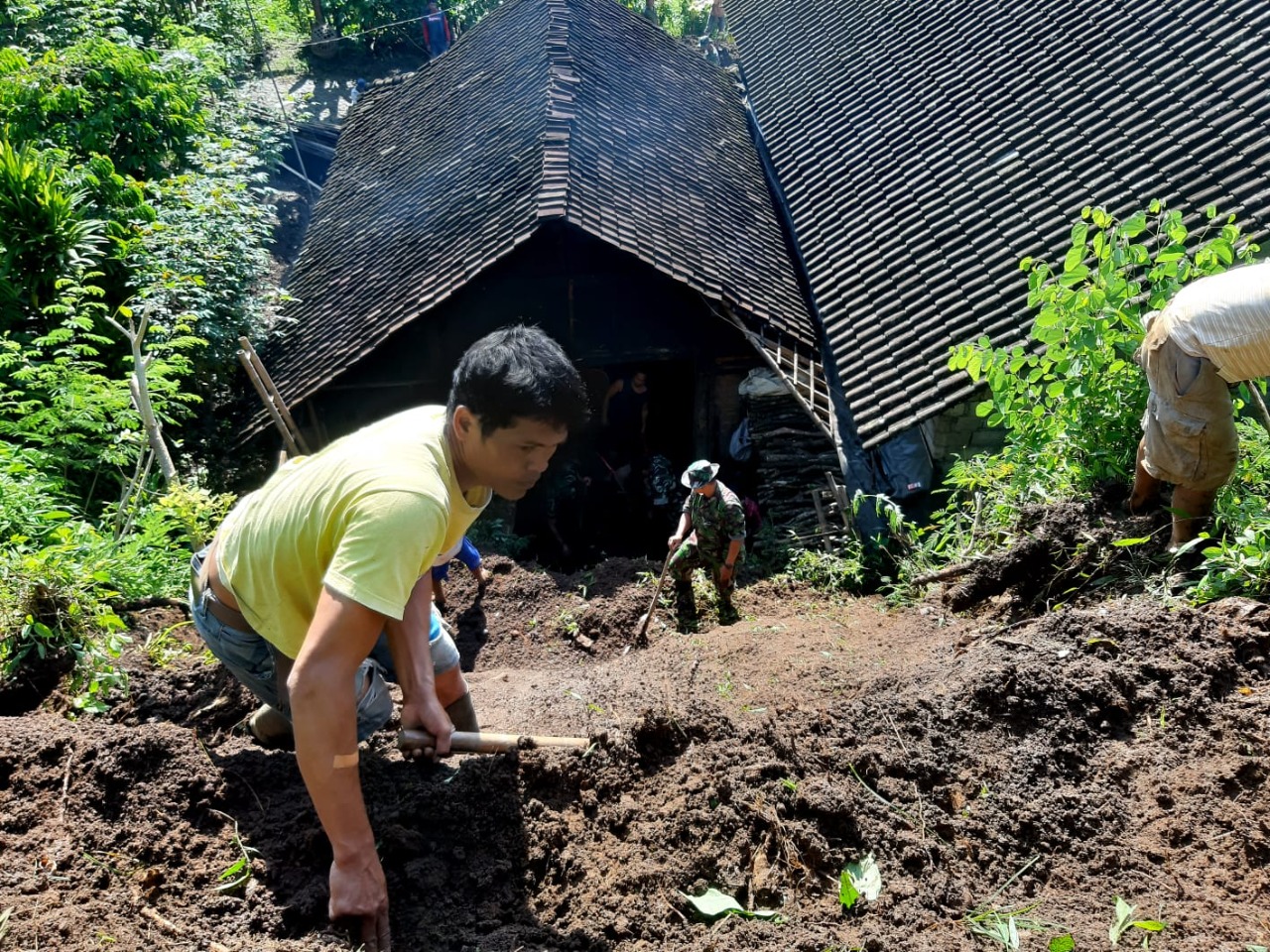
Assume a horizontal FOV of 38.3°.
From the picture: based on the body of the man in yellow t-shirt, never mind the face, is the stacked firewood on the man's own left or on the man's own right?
on the man's own left

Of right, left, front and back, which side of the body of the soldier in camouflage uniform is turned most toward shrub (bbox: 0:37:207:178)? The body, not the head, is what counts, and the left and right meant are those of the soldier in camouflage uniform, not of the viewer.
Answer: right

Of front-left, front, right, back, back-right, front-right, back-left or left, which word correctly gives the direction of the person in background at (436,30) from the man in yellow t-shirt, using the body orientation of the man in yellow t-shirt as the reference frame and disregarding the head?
back-left

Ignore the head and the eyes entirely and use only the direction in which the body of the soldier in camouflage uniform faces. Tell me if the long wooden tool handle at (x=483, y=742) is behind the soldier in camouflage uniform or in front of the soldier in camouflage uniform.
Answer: in front

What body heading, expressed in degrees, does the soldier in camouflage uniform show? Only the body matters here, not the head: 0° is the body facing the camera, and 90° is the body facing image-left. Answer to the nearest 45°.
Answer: approximately 45°

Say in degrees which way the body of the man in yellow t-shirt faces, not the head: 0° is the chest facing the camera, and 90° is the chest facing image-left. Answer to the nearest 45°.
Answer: approximately 315°
